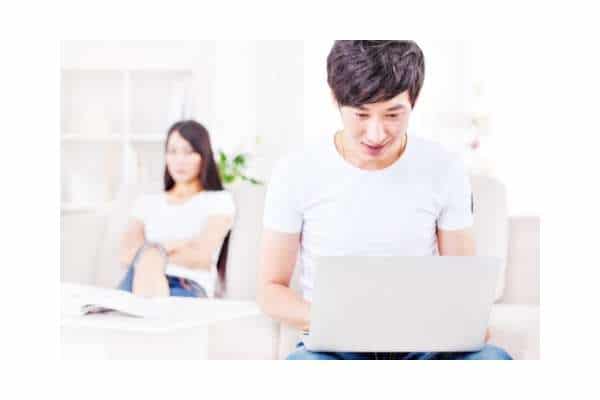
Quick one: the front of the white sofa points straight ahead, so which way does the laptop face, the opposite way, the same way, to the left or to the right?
the opposite way

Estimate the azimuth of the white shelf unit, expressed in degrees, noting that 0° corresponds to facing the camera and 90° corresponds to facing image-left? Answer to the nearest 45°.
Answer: approximately 0°

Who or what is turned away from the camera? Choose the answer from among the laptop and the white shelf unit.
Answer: the laptop

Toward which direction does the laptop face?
away from the camera

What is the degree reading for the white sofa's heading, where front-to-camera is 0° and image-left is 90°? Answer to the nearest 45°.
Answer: approximately 0°

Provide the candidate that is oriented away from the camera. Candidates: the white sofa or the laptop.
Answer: the laptop
